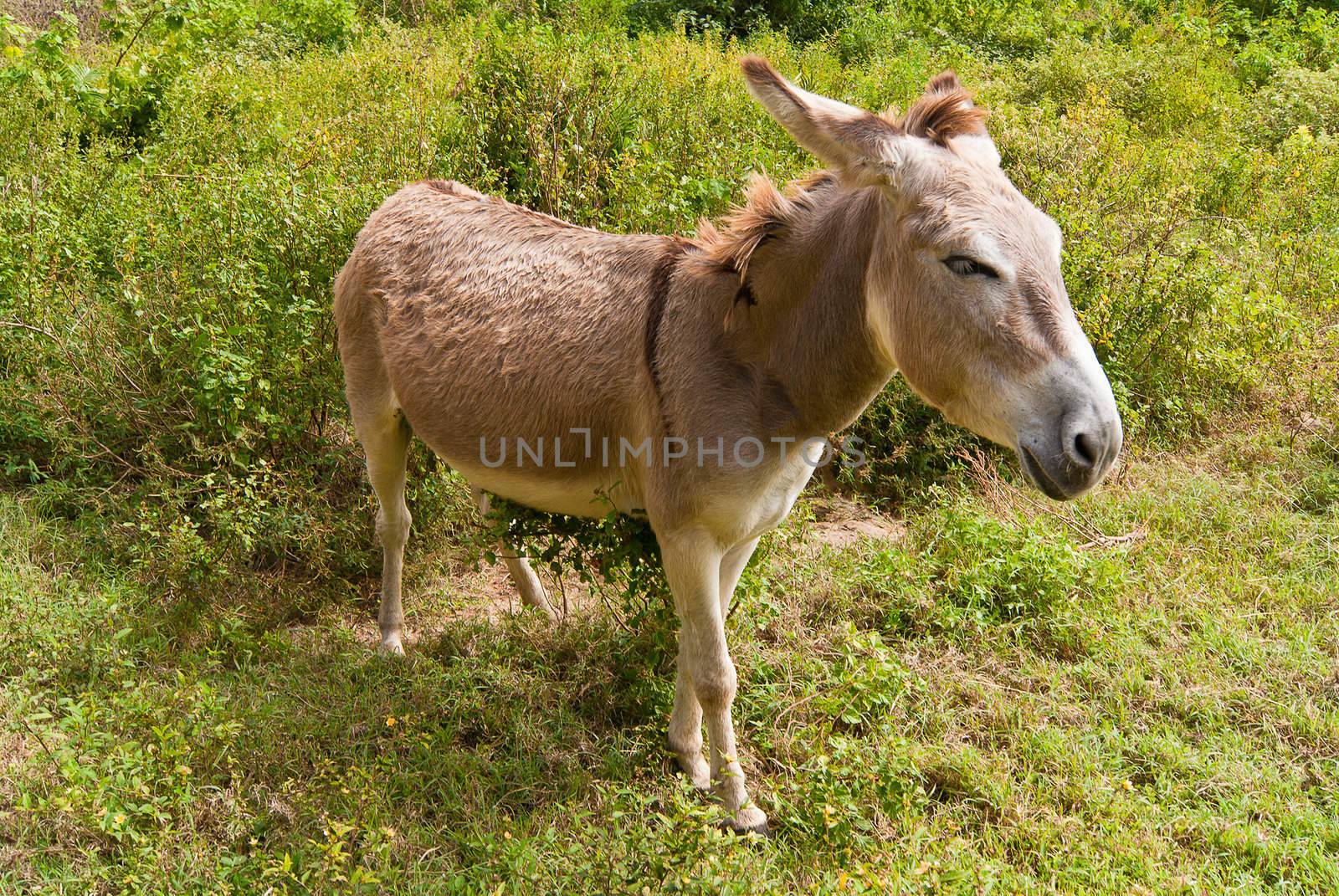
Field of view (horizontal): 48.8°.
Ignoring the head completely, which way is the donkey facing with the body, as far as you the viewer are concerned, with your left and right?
facing the viewer and to the right of the viewer
